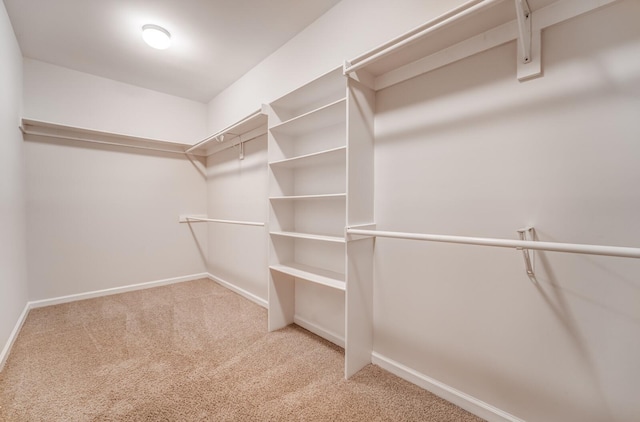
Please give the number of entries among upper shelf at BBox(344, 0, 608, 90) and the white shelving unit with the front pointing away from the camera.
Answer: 0

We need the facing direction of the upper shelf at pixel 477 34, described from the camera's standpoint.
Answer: facing the viewer and to the left of the viewer

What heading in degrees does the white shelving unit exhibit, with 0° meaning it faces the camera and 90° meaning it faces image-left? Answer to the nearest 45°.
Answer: approximately 45°
